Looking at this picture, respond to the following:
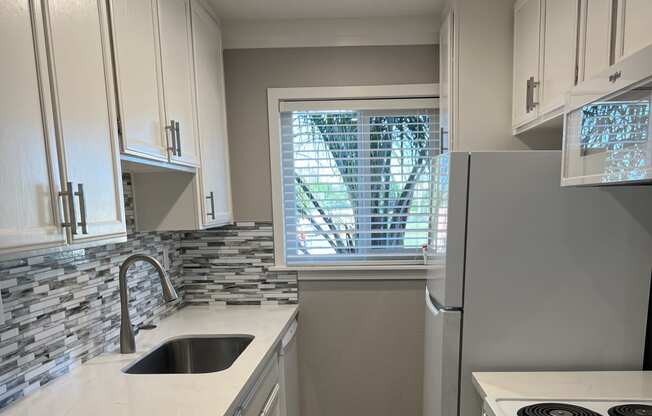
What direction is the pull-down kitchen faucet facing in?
to the viewer's right

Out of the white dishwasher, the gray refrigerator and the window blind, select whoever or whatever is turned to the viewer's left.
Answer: the gray refrigerator

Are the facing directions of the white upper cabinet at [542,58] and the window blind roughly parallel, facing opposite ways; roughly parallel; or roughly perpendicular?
roughly perpendicular

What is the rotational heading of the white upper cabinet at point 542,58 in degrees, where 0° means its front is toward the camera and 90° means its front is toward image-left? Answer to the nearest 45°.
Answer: approximately 45°

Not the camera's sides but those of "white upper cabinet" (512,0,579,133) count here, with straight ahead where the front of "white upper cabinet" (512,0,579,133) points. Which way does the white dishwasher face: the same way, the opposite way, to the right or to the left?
the opposite way

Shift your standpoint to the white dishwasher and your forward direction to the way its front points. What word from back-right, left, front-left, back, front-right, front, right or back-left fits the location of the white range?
front-right

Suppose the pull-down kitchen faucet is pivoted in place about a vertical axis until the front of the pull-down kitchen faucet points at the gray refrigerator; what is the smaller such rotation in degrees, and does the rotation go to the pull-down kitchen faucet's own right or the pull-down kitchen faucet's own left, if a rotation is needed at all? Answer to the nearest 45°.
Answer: approximately 45° to the pull-down kitchen faucet's own right

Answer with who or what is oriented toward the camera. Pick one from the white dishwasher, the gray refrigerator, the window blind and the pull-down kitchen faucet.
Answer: the window blind

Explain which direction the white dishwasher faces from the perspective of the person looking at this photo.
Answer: facing to the right of the viewer

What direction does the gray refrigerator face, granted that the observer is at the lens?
facing to the left of the viewer

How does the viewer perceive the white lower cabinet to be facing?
facing to the right of the viewer
